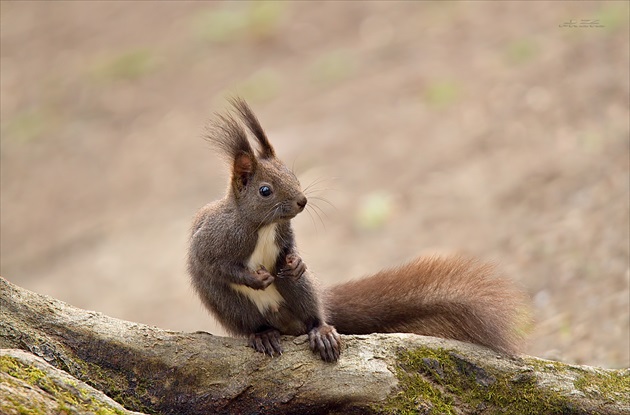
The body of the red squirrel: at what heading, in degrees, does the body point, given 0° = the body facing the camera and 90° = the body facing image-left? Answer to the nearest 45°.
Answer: approximately 315°
